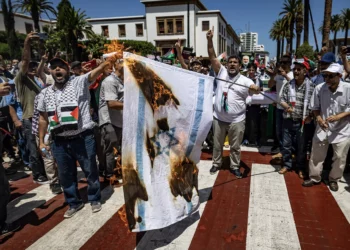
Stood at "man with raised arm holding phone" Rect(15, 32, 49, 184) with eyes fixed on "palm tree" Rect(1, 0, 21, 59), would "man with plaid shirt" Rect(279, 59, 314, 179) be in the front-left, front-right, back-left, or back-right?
back-right

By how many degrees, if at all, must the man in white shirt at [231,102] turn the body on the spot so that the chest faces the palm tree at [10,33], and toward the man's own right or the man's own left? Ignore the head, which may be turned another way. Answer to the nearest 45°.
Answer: approximately 135° to the man's own right

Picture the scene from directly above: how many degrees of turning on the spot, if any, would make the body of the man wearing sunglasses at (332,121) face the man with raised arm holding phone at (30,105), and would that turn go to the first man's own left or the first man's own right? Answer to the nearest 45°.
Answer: approximately 45° to the first man's own right

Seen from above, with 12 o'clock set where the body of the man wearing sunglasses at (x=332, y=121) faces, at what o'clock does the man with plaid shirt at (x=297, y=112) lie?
The man with plaid shirt is roughly at 3 o'clock from the man wearing sunglasses.

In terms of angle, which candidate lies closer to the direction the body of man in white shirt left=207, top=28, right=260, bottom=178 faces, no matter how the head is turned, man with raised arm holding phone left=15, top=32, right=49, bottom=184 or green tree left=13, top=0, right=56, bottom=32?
the man with raised arm holding phone

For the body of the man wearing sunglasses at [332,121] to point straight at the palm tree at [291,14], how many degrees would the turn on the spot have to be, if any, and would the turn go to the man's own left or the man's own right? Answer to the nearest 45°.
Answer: approximately 135° to the man's own right

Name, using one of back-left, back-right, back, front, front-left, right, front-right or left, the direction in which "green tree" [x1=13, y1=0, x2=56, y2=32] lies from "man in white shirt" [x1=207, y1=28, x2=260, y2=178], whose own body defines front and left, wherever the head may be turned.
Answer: back-right

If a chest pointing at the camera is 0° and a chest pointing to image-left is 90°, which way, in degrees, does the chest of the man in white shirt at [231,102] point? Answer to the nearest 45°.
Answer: approximately 0°

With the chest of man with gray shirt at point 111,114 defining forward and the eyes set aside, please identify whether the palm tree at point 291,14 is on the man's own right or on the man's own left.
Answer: on the man's own left

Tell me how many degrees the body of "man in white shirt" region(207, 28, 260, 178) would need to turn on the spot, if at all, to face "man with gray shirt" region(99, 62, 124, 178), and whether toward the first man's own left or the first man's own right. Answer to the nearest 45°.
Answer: approximately 90° to the first man's own right
